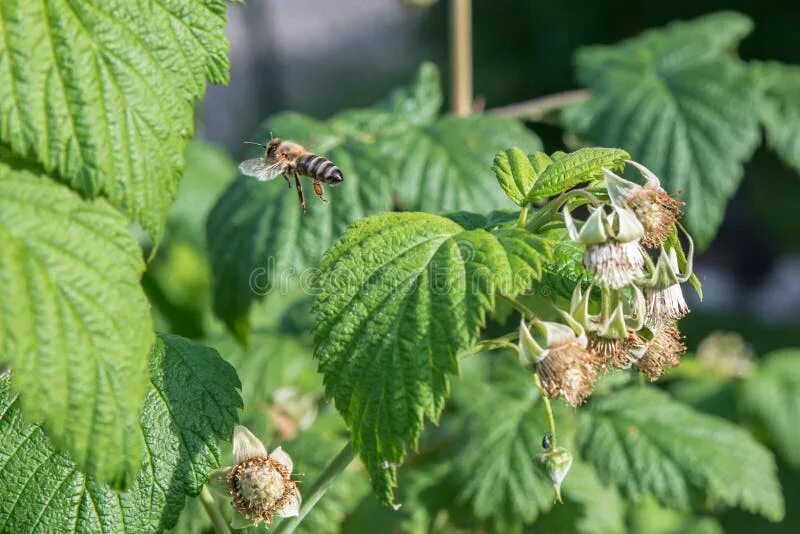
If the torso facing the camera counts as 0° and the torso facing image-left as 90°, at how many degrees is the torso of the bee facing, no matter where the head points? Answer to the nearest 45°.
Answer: approximately 90°
